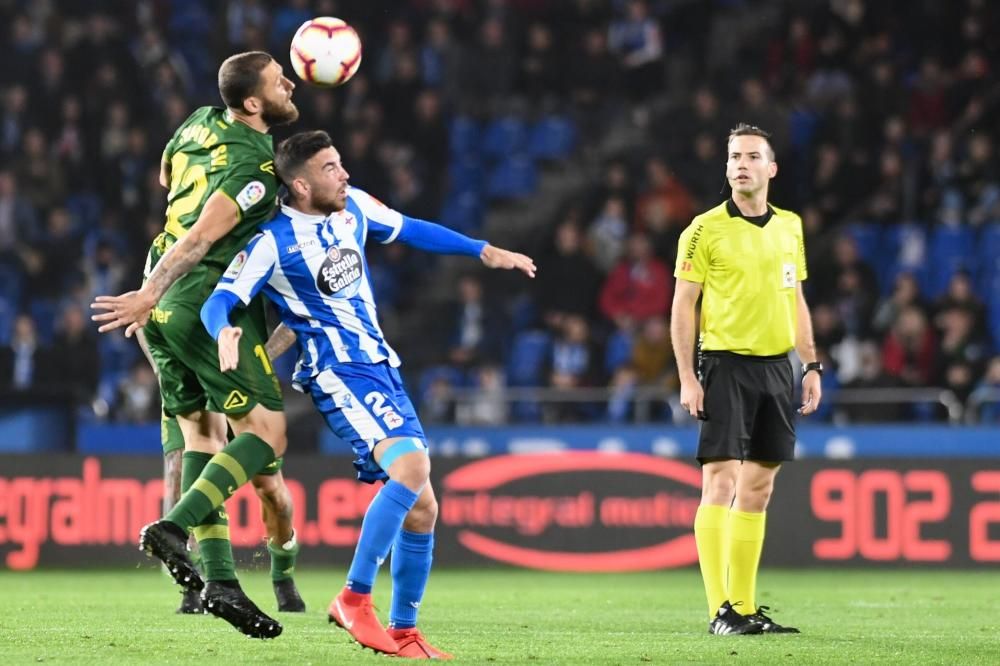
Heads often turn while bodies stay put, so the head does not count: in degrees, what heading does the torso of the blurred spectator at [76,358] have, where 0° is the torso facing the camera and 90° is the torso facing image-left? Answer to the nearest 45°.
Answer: approximately 0°

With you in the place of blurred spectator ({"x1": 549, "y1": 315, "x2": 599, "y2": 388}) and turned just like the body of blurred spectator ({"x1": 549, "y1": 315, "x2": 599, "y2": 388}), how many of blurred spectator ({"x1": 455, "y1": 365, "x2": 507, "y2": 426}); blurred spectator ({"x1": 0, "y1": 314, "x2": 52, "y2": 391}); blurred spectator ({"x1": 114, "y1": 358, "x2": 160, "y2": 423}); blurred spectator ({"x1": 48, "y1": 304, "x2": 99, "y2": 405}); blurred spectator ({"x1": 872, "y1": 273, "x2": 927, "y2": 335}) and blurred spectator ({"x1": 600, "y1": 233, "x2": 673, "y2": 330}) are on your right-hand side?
4

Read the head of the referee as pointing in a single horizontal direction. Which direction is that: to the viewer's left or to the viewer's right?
to the viewer's left

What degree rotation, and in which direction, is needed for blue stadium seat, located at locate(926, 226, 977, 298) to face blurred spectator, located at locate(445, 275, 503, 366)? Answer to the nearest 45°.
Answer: approximately 90° to its right

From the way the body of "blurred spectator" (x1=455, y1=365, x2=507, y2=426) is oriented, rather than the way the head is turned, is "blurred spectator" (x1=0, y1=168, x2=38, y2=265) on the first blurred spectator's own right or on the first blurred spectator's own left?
on the first blurred spectator's own right
